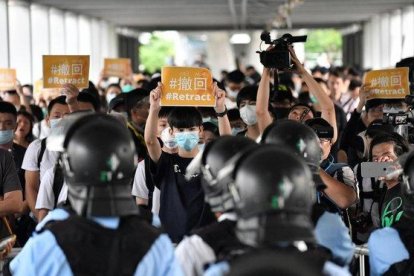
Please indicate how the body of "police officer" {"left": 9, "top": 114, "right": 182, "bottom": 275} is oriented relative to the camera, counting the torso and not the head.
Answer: away from the camera

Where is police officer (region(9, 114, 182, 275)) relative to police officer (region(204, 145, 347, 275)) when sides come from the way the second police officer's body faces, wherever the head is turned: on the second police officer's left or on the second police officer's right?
on the second police officer's left

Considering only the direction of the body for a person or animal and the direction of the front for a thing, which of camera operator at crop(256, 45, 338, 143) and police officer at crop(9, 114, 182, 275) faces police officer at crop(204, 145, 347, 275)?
the camera operator

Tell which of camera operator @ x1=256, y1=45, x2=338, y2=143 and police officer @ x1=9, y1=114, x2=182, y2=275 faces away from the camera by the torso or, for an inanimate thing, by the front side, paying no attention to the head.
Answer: the police officer

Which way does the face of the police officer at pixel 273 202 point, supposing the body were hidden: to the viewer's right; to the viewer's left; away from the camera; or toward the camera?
away from the camera

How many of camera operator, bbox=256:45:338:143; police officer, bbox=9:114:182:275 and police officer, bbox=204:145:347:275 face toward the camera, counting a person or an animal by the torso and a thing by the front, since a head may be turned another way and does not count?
1

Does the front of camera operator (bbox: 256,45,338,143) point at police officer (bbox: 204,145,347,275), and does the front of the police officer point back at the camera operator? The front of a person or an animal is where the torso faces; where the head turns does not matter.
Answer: yes

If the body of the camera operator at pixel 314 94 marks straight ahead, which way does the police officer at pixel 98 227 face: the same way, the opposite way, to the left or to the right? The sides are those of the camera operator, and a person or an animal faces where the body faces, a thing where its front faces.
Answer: the opposite way

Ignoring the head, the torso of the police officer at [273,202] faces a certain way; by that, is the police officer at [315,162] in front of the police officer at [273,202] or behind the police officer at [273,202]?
in front

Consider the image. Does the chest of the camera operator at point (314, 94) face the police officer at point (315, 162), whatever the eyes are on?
yes

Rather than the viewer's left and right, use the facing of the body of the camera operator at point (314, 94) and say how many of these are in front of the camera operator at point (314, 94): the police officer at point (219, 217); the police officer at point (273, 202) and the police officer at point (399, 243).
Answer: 3

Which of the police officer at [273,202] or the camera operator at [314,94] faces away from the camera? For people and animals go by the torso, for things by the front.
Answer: the police officer

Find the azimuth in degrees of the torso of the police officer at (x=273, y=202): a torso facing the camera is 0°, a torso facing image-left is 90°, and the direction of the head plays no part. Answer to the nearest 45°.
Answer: approximately 180°

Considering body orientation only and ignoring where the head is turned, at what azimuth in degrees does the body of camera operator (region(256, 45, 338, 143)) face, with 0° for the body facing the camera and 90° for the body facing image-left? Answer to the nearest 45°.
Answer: approximately 0°
